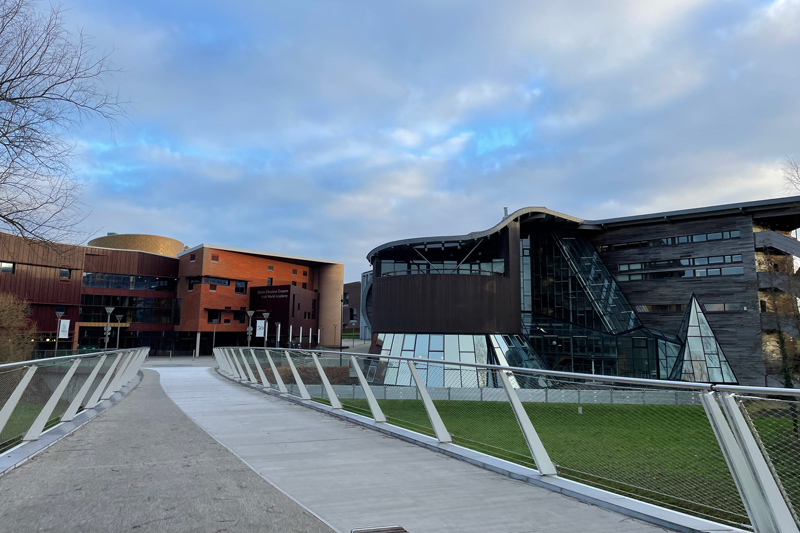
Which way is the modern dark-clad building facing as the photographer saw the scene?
facing the viewer and to the left of the viewer

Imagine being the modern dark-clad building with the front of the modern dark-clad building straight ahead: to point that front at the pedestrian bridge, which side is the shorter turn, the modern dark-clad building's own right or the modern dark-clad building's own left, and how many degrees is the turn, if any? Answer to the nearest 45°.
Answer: approximately 45° to the modern dark-clad building's own left

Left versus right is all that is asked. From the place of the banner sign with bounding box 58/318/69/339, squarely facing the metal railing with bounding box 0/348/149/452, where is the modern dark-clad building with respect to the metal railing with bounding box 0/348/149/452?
left

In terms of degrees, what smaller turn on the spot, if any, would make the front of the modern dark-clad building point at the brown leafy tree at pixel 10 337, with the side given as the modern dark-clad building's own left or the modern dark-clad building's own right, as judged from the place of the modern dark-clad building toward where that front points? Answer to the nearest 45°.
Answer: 0° — it already faces it

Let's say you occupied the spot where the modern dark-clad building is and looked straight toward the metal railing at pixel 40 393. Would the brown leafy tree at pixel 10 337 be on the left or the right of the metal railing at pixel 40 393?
right
